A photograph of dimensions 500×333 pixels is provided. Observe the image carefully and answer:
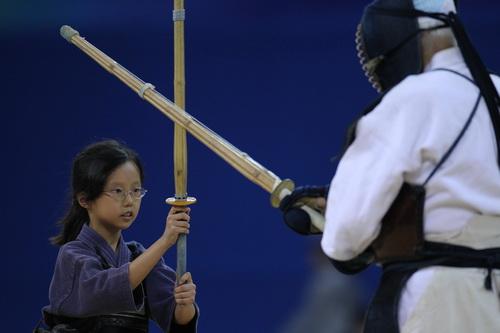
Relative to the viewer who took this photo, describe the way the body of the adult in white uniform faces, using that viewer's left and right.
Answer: facing away from the viewer and to the left of the viewer

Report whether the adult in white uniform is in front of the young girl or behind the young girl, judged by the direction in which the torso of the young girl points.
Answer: in front

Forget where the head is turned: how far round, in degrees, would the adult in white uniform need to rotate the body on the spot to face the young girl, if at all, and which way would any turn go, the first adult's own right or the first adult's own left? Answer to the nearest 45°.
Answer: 0° — they already face them

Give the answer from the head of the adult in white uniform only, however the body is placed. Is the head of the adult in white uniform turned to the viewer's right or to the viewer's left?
to the viewer's left

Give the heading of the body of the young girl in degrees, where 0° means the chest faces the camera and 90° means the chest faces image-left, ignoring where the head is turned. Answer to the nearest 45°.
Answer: approximately 315°

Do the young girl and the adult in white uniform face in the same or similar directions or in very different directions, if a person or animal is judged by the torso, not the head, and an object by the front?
very different directions
